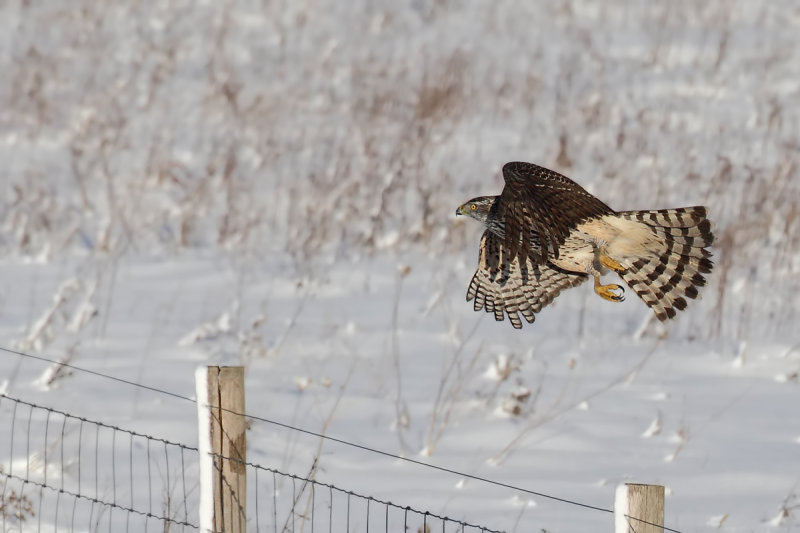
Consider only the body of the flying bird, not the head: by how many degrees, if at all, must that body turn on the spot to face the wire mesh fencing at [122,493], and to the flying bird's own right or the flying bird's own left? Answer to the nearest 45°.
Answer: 0° — it already faces it

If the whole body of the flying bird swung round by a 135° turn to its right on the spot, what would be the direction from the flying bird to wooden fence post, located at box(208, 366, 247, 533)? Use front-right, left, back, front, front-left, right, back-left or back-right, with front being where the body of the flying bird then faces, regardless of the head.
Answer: back

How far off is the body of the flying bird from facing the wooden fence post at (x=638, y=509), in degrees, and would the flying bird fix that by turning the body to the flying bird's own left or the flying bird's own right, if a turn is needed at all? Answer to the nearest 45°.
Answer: approximately 90° to the flying bird's own left

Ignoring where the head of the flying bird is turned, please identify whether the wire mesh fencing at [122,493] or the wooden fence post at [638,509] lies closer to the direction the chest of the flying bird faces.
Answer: the wire mesh fencing

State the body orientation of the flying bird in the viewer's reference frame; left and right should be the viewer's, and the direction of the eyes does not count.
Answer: facing to the left of the viewer
